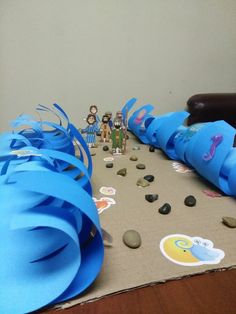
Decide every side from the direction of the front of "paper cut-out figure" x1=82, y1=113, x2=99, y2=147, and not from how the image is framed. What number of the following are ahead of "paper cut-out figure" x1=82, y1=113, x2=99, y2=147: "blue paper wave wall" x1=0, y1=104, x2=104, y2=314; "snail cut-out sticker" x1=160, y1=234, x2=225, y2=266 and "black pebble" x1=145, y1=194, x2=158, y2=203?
3

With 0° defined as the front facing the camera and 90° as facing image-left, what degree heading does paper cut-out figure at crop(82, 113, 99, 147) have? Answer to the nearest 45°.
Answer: approximately 0°

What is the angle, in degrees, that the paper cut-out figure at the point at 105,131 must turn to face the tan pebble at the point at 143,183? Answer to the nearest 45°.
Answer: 0° — it already faces it

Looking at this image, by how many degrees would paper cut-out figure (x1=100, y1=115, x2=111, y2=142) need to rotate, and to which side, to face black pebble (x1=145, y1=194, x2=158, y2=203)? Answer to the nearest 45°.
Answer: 0° — it already faces it

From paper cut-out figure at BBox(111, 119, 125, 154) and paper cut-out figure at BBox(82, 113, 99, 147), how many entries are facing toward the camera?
2

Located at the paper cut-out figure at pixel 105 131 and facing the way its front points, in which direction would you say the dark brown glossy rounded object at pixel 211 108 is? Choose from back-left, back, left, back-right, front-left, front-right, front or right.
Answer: back-left

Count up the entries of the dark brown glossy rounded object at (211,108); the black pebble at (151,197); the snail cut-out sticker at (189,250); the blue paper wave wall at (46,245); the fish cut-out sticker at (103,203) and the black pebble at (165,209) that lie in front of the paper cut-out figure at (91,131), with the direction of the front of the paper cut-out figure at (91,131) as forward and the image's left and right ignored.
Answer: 5

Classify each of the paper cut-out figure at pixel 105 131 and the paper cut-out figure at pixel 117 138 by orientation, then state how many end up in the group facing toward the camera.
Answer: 2

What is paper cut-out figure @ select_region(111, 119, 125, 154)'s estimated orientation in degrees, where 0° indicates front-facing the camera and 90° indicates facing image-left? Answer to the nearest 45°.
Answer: approximately 0°

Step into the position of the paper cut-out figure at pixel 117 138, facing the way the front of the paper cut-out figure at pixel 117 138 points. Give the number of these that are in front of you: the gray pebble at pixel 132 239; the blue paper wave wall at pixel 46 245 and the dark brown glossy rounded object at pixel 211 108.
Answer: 2
